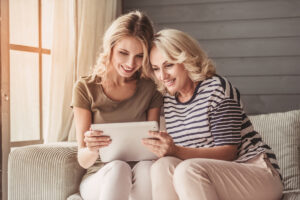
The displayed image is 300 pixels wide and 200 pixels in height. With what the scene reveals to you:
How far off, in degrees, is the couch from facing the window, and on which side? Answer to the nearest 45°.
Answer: approximately 135° to its right

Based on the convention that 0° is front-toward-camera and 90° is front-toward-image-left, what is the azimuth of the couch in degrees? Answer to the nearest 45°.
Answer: approximately 0°

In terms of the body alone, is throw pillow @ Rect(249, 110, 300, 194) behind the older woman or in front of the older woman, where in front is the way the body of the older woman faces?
behind

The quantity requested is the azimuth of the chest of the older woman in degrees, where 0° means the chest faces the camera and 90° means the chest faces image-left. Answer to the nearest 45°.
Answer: approximately 45°

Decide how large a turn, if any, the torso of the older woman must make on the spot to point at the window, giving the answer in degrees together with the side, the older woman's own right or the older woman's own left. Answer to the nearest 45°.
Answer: approximately 90° to the older woman's own right

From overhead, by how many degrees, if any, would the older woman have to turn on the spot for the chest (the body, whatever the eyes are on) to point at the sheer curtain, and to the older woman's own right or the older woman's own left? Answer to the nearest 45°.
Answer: approximately 90° to the older woman's own right
